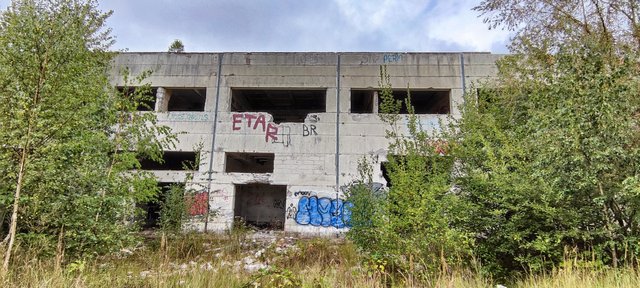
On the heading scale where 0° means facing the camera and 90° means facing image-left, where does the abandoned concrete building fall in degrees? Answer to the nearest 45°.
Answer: approximately 0°

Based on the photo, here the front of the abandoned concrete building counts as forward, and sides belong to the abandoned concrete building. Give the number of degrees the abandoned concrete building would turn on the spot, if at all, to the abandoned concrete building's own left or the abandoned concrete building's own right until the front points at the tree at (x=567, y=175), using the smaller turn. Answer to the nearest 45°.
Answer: approximately 45° to the abandoned concrete building's own left

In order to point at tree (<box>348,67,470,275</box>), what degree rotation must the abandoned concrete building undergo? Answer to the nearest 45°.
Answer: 0° — it already faces it

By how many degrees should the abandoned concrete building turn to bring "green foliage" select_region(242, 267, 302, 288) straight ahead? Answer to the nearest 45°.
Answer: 0° — it already faces it
